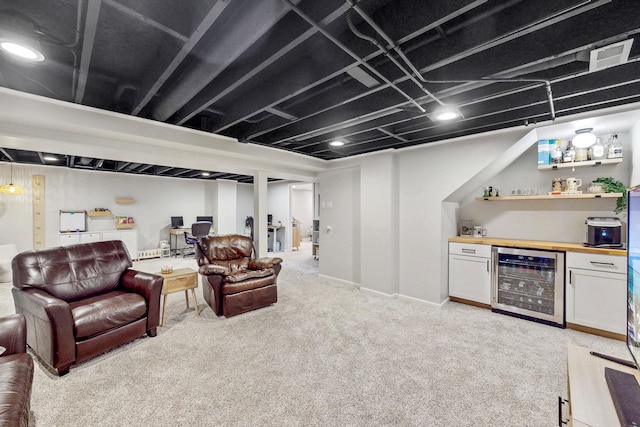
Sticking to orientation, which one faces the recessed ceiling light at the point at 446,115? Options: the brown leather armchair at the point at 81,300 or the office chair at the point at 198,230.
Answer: the brown leather armchair

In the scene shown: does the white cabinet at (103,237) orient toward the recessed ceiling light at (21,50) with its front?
yes

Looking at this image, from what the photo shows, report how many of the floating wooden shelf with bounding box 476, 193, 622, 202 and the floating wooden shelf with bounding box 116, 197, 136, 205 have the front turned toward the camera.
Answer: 2

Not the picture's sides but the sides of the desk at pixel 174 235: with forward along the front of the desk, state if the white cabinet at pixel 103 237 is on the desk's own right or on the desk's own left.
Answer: on the desk's own right

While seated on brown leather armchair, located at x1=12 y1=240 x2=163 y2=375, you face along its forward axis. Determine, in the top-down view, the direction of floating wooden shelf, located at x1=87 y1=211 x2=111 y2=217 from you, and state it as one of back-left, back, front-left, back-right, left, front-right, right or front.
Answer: back-left

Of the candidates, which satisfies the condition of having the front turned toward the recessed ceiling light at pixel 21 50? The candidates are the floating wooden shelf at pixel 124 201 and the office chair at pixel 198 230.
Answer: the floating wooden shelf

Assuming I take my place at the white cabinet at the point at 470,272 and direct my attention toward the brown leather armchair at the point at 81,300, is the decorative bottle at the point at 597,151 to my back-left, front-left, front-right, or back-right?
back-left

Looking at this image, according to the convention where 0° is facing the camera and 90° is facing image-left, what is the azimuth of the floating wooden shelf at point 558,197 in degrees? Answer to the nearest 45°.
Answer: approximately 0°

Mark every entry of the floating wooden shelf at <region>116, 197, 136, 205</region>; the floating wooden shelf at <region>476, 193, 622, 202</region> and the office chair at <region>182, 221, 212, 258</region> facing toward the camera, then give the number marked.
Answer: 2

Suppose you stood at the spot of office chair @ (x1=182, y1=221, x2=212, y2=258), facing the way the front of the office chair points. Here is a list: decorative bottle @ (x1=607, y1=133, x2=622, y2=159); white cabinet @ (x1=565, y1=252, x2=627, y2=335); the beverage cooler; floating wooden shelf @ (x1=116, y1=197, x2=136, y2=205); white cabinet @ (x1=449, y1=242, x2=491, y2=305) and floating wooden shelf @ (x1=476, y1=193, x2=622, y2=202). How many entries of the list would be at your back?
5

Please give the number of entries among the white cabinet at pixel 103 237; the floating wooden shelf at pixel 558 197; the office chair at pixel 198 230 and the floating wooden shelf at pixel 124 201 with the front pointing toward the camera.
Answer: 3

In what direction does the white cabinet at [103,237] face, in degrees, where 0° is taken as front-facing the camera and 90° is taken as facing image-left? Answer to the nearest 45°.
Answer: approximately 0°

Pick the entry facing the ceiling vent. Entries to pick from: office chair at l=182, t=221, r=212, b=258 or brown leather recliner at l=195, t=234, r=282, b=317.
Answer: the brown leather recliner

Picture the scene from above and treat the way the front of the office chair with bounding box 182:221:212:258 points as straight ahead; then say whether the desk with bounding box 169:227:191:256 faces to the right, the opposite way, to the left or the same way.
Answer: the opposite way
